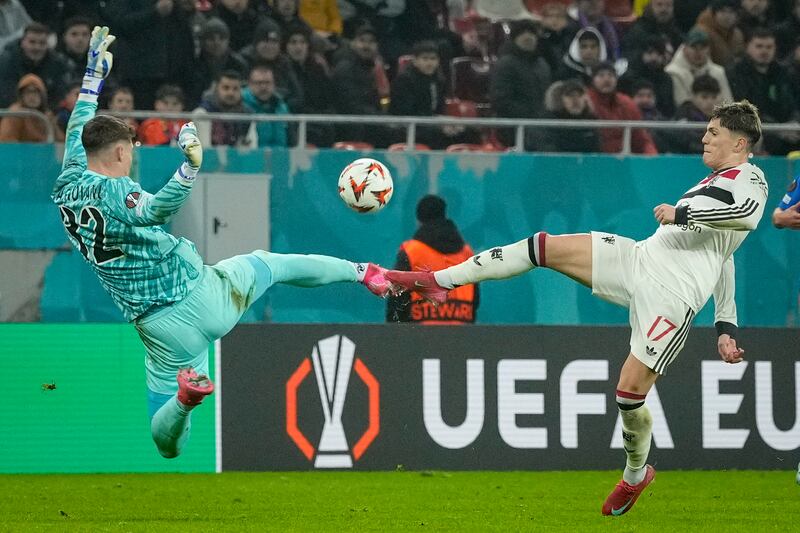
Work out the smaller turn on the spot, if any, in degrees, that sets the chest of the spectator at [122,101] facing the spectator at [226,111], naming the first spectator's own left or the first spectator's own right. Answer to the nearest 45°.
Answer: approximately 90° to the first spectator's own left

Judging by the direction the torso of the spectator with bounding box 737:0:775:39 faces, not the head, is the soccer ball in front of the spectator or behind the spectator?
in front

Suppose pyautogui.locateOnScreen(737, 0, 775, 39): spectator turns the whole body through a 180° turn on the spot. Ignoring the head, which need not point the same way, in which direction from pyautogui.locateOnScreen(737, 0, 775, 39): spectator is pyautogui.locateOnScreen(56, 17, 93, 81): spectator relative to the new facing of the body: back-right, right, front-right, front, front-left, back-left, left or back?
back-left

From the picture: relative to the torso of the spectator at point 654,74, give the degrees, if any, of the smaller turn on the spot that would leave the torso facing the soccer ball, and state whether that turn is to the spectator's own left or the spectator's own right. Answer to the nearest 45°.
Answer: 0° — they already face it

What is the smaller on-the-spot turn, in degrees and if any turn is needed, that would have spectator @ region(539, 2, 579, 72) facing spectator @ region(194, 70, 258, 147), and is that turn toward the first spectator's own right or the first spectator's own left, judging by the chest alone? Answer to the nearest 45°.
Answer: approximately 45° to the first spectator's own right

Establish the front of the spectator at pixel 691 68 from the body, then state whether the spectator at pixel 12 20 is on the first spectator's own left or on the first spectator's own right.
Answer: on the first spectator's own right

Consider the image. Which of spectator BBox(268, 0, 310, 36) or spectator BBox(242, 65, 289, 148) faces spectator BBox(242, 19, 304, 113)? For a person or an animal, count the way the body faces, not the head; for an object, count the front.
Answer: spectator BBox(268, 0, 310, 36)

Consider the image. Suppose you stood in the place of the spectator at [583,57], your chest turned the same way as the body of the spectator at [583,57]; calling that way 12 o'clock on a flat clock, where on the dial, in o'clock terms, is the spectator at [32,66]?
the spectator at [32,66] is roughly at 2 o'clock from the spectator at [583,57].

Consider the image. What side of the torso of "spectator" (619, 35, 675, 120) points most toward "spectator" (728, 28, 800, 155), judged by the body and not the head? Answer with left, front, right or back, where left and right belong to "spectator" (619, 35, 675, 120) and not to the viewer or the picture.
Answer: left

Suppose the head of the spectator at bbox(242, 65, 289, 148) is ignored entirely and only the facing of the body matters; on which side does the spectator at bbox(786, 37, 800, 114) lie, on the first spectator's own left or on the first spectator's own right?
on the first spectator's own left

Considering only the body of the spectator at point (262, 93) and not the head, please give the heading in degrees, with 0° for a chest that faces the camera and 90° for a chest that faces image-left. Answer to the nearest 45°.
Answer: approximately 0°

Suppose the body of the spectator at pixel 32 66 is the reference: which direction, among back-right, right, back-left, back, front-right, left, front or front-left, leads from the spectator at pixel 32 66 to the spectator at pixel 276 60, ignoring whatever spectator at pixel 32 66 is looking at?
left

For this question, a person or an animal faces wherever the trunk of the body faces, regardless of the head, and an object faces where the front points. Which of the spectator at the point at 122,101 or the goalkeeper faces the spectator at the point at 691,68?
the goalkeeper

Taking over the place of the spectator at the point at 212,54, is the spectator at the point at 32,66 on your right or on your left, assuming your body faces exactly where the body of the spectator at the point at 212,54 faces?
on your right

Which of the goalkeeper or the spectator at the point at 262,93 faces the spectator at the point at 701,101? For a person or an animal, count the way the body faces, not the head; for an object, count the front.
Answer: the goalkeeper
